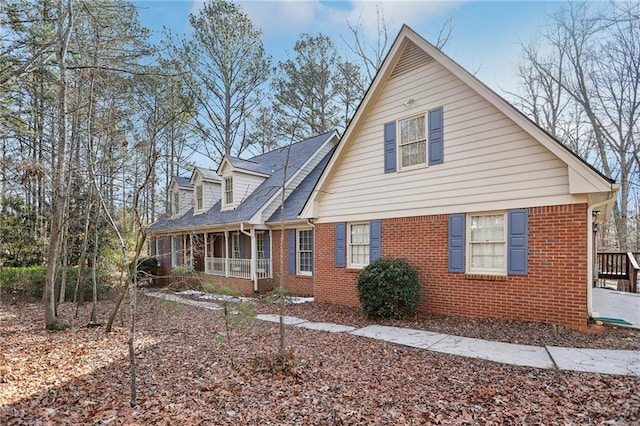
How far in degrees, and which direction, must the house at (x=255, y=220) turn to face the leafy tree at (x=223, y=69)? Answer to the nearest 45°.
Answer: approximately 135° to its right

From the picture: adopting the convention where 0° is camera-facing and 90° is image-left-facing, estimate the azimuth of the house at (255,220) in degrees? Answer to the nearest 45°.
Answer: approximately 45°

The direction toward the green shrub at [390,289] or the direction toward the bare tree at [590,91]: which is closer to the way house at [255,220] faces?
the green shrub
